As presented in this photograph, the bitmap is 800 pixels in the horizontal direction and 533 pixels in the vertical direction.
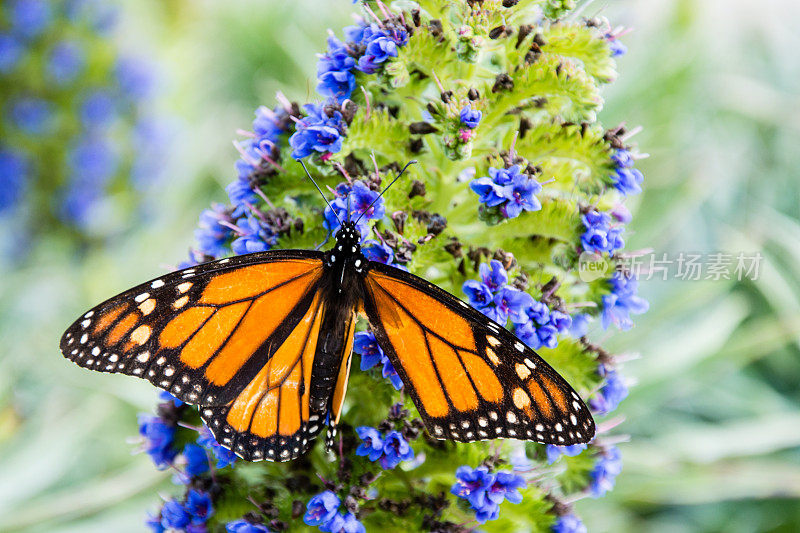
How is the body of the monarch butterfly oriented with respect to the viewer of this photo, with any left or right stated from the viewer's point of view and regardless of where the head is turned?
facing away from the viewer
